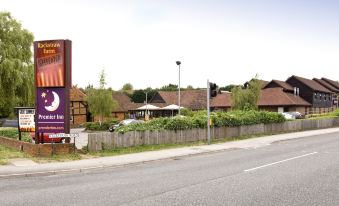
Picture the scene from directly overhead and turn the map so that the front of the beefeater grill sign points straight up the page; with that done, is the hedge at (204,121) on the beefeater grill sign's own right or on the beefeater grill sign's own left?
on the beefeater grill sign's own left

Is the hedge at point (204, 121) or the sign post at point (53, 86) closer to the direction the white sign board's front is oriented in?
the sign post

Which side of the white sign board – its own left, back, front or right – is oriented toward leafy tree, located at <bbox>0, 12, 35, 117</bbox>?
back

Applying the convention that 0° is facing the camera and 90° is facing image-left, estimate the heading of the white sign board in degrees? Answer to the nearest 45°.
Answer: approximately 0°

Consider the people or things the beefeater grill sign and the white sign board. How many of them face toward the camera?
2

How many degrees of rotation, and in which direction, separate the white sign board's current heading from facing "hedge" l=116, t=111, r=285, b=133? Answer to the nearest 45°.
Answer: approximately 90° to its left

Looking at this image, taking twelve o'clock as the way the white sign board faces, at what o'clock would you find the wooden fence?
The wooden fence is roughly at 9 o'clock from the white sign board.
